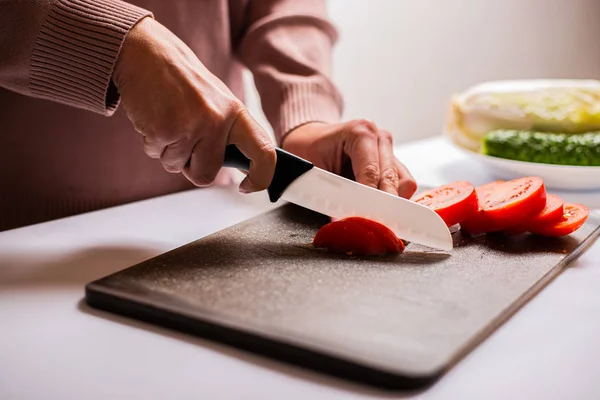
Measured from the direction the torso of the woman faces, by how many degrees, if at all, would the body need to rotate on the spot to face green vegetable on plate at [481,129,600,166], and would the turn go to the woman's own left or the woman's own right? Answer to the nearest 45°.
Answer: approximately 45° to the woman's own left

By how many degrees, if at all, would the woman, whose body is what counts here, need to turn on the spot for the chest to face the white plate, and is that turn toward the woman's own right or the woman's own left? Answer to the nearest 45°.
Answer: approximately 45° to the woman's own left

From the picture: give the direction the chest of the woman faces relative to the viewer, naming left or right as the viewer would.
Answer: facing the viewer and to the right of the viewer

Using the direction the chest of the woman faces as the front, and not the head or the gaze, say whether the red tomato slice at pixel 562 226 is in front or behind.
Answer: in front

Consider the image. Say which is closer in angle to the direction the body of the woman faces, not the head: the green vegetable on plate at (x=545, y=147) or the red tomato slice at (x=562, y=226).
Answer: the red tomato slice

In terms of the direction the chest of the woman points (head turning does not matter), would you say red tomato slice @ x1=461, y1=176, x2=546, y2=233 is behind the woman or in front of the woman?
in front

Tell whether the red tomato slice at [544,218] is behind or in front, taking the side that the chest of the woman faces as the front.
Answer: in front
